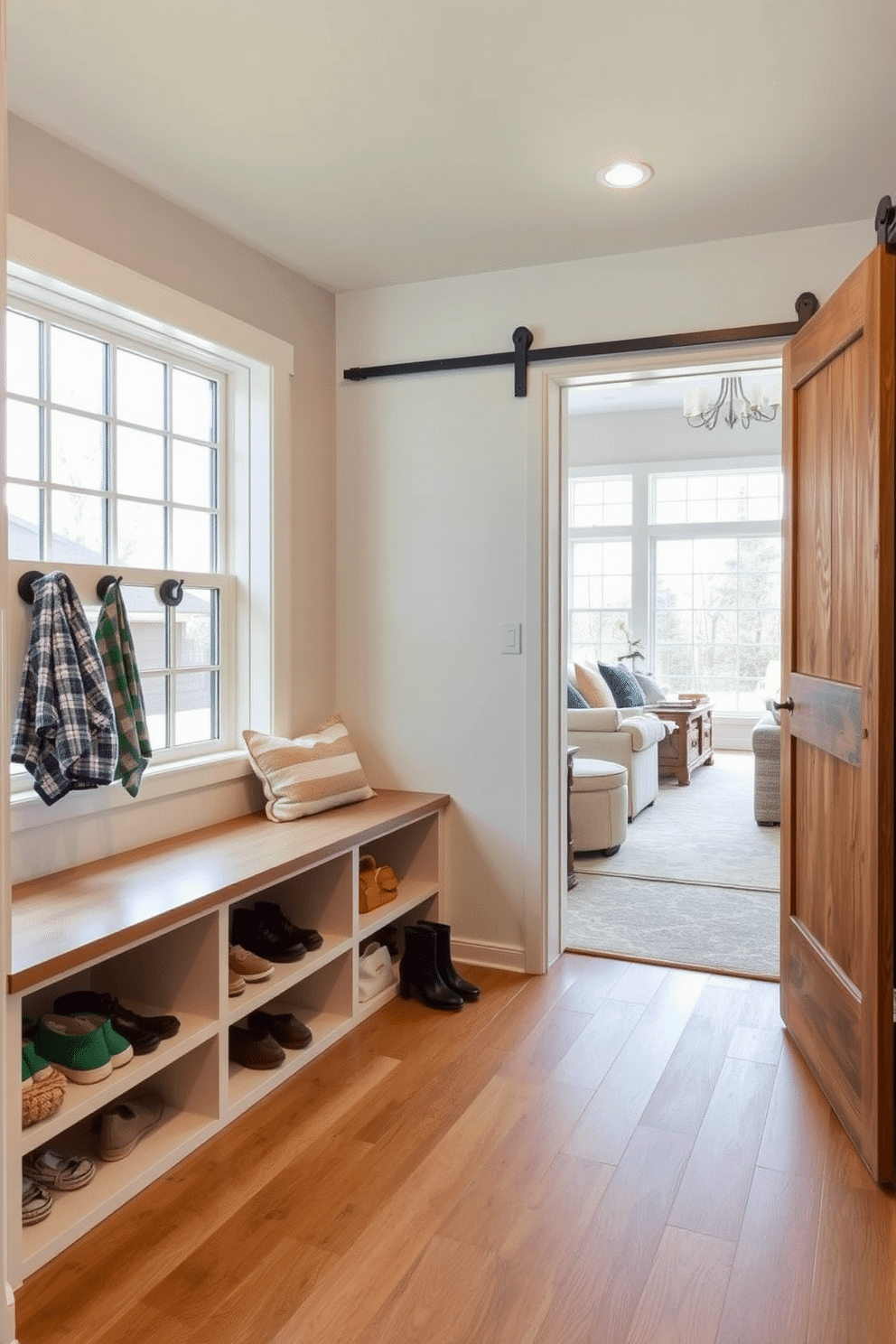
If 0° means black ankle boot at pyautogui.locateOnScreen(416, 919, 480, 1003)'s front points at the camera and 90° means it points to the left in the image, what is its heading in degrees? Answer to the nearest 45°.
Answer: approximately 315°

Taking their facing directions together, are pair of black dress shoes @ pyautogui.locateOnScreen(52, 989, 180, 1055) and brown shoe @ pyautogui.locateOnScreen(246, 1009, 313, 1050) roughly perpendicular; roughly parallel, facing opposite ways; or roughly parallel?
roughly parallel

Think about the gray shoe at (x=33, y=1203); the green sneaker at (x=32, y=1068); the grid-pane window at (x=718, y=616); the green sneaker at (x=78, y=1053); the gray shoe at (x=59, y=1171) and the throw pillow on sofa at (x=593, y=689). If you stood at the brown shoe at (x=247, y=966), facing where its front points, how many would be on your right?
4

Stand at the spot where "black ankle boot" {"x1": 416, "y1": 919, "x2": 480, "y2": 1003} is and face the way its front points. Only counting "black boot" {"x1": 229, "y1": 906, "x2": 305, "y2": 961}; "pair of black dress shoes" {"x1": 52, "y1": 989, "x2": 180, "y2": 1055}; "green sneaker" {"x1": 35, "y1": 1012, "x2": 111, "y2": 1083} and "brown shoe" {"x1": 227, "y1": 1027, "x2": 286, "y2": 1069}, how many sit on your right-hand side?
4

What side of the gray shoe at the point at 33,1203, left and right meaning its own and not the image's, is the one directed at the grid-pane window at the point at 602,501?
left

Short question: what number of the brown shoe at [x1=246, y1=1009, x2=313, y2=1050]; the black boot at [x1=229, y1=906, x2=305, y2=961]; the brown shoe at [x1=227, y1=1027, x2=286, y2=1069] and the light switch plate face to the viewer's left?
0

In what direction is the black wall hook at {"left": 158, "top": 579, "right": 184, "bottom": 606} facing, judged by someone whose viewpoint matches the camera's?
facing the viewer and to the right of the viewer

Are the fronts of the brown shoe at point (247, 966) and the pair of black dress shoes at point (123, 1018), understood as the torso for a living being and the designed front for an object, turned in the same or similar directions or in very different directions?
same or similar directions

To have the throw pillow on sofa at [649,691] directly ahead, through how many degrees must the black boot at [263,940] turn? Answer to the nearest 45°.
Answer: approximately 90° to its left

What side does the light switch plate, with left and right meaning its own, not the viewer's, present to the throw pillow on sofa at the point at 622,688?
back

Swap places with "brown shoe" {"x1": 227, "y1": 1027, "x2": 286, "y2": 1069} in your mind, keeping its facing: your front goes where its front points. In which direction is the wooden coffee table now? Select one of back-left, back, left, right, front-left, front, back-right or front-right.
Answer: left
